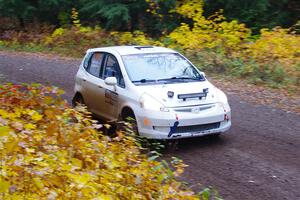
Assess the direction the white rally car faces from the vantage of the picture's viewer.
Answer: facing the viewer and to the right of the viewer
